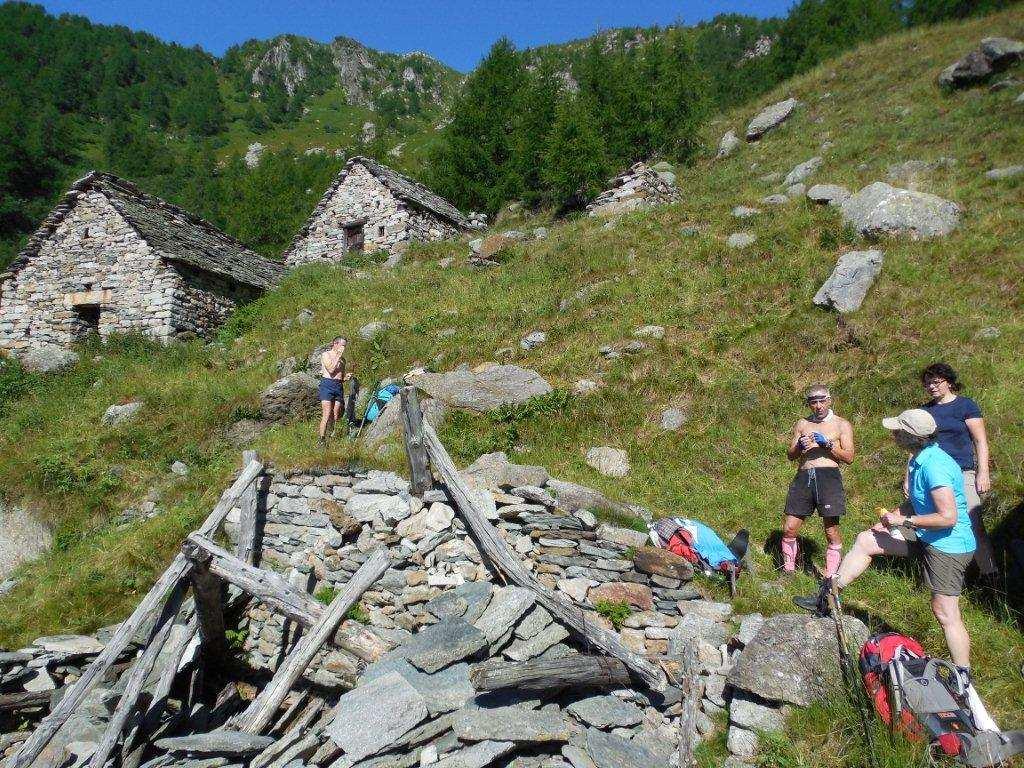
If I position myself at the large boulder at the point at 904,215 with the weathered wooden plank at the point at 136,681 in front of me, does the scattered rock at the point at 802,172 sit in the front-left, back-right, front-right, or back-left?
back-right

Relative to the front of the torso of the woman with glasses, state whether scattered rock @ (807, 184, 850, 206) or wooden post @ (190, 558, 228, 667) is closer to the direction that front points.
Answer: the wooden post

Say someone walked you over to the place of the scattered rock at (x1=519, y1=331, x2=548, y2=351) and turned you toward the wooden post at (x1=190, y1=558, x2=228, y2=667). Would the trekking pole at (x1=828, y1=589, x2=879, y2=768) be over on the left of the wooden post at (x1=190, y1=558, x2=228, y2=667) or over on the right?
left

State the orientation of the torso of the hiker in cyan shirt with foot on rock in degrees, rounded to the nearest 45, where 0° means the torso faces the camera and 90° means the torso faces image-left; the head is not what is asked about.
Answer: approximately 90°

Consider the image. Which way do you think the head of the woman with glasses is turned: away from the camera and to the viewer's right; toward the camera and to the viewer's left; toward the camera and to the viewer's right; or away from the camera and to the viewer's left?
toward the camera and to the viewer's left

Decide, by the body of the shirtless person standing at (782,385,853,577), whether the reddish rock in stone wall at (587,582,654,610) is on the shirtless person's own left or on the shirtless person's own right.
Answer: on the shirtless person's own right

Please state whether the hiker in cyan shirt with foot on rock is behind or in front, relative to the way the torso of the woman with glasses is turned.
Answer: in front

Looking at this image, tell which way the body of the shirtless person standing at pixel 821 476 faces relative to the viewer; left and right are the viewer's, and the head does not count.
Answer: facing the viewer

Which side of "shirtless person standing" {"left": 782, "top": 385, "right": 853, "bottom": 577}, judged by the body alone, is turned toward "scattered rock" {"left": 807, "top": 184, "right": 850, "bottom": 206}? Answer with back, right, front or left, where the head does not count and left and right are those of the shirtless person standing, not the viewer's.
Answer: back

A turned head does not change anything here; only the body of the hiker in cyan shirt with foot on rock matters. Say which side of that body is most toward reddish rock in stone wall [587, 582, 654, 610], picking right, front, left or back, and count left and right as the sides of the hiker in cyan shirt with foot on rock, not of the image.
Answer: front

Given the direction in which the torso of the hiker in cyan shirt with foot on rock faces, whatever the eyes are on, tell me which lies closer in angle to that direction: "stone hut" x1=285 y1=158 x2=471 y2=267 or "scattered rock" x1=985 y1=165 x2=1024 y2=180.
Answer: the stone hut
